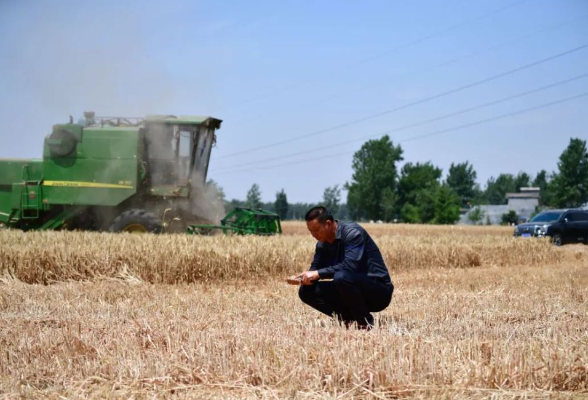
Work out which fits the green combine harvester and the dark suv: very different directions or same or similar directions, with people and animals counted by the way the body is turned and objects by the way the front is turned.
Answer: very different directions

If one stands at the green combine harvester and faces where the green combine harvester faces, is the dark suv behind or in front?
in front

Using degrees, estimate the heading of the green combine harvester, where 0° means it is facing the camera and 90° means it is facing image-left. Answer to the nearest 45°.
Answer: approximately 270°

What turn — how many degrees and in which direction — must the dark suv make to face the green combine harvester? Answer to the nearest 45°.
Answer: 0° — it already faces it

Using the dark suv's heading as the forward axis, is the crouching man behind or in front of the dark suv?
in front

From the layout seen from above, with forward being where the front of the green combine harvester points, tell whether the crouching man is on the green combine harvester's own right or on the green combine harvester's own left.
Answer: on the green combine harvester's own right

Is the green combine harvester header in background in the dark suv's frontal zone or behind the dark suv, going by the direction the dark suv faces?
frontal zone

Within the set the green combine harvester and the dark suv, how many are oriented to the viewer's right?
1

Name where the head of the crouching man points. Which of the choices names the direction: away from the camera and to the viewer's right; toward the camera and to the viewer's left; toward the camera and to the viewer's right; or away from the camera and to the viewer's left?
toward the camera and to the viewer's left
